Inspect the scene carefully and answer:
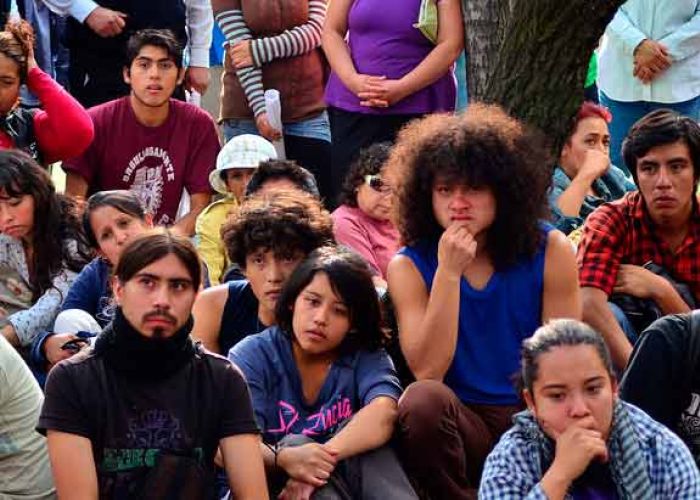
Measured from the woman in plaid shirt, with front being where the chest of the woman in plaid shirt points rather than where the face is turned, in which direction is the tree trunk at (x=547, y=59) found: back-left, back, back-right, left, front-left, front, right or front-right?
back

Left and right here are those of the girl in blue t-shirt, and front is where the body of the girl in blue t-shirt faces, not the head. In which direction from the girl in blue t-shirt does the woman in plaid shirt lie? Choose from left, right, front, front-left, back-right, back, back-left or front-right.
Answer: front-left

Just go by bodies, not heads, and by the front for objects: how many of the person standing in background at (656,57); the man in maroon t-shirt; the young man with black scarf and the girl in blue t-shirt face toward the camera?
4

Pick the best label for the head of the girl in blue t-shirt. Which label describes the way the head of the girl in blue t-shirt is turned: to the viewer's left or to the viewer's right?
to the viewer's left

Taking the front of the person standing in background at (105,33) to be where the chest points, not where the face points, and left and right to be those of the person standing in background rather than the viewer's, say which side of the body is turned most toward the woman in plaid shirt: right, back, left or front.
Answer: front

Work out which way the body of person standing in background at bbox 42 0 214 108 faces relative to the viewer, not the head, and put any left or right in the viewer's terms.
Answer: facing the viewer

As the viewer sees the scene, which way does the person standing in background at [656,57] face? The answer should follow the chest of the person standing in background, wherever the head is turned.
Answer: toward the camera

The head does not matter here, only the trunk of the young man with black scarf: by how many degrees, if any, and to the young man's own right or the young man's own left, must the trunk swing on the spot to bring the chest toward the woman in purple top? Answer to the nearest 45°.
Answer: approximately 135° to the young man's own left

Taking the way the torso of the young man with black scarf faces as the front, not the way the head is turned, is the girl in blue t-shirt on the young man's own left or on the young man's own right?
on the young man's own left

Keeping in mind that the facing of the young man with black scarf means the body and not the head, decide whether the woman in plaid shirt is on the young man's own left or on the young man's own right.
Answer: on the young man's own left

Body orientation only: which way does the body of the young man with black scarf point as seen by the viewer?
toward the camera

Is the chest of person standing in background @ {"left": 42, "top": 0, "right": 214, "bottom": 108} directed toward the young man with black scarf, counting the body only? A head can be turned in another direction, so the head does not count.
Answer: yes

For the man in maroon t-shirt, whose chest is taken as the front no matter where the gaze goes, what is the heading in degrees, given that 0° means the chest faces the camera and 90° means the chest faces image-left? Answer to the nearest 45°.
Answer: approximately 0°

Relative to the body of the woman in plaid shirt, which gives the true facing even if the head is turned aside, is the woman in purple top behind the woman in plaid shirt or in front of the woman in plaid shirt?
behind

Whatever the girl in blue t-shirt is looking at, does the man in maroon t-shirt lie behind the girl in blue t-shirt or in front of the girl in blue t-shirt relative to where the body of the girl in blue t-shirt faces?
behind

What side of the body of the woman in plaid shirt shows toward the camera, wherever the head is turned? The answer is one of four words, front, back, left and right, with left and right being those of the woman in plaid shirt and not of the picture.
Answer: front

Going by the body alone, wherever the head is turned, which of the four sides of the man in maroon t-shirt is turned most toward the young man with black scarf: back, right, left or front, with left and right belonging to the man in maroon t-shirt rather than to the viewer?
front
